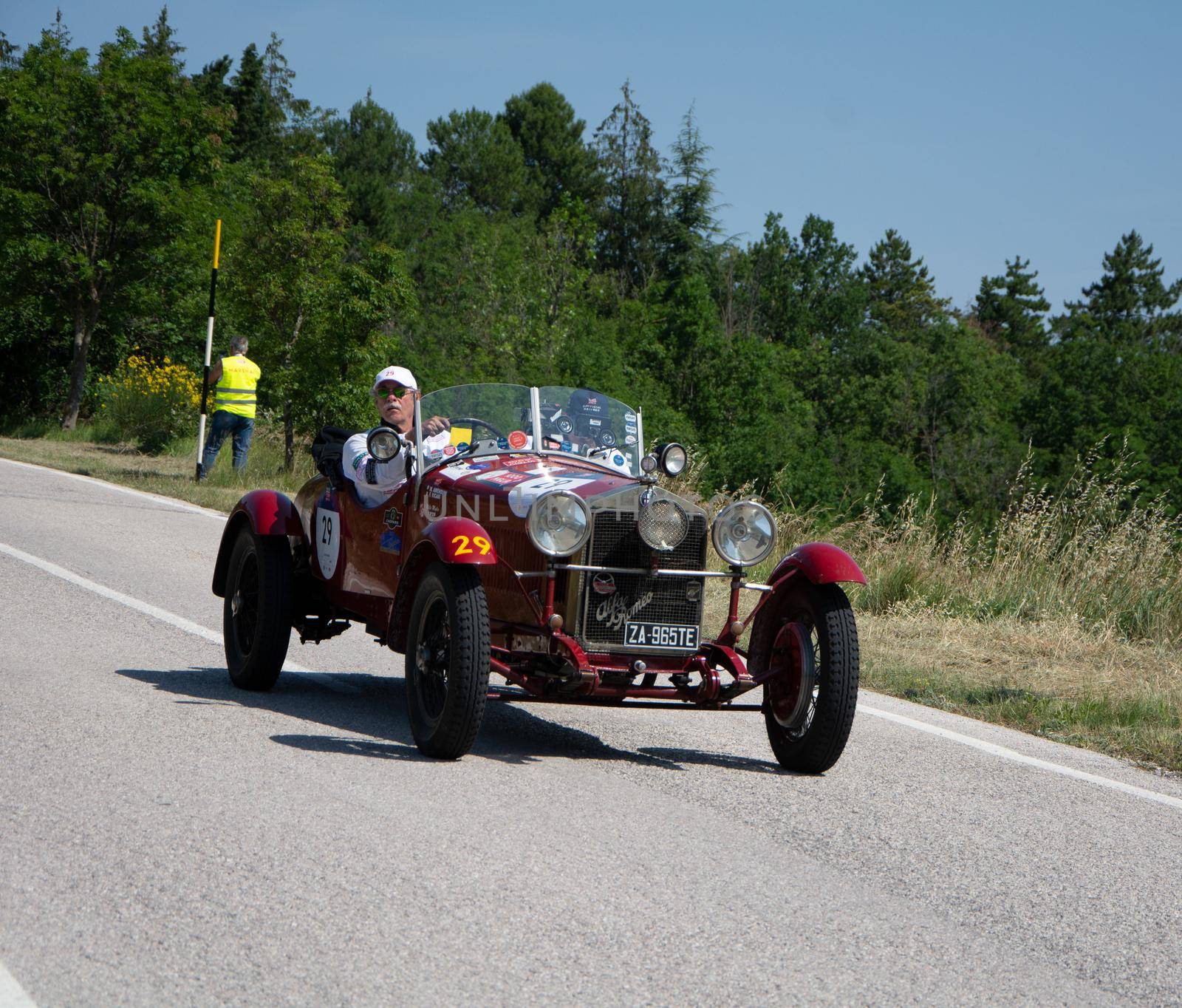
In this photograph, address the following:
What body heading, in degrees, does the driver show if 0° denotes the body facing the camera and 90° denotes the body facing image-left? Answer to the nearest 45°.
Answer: approximately 315°

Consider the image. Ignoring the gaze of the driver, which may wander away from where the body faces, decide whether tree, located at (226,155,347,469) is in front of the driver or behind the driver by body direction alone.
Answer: behind

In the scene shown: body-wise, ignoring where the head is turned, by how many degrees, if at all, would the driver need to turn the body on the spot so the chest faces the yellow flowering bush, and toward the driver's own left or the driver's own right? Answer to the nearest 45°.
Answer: approximately 135° to the driver's own left

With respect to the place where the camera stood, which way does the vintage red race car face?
facing the viewer and to the right of the viewer

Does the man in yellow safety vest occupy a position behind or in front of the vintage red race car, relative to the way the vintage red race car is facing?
behind

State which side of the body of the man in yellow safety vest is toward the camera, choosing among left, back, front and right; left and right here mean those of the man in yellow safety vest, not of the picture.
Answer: back

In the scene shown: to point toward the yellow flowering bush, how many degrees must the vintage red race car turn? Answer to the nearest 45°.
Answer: approximately 135° to its left

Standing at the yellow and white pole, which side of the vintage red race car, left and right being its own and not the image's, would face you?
back

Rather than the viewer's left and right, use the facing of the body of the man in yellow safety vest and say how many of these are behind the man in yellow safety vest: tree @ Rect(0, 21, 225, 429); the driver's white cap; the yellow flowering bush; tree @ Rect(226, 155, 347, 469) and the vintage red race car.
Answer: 2

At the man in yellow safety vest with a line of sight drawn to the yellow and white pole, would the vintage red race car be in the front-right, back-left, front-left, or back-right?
back-left
